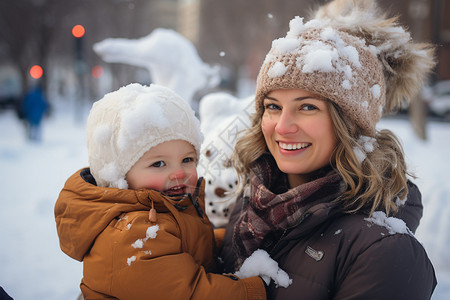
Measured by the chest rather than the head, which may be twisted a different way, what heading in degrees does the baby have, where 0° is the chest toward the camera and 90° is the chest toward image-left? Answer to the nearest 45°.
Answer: approximately 315°

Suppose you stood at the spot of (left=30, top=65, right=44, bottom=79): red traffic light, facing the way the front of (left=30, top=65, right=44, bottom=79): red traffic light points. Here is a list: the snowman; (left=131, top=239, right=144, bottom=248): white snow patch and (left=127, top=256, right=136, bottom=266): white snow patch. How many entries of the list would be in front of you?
3

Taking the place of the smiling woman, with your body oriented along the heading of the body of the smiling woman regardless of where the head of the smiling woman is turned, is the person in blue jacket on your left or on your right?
on your right

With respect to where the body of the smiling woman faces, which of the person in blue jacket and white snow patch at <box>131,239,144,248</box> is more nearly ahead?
the white snow patch

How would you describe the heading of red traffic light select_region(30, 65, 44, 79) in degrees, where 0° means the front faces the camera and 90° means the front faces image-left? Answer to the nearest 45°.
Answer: approximately 0°

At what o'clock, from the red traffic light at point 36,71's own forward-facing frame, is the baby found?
The baby is roughly at 12 o'clock from the red traffic light.

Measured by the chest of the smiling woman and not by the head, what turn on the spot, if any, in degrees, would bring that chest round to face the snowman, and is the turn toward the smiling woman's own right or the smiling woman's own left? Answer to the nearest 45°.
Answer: approximately 90° to the smiling woman's own right

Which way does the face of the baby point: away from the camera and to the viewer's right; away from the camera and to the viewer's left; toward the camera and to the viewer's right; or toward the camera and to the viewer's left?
toward the camera and to the viewer's right

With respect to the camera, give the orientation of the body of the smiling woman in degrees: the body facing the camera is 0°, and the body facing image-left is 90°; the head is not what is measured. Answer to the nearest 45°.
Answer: approximately 45°

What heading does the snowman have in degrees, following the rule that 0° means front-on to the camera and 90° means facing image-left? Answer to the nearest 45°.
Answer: approximately 0°

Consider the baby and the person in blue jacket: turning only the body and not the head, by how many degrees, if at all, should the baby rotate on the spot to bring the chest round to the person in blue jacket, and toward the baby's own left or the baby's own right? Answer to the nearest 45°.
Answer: approximately 135° to the baby's own left

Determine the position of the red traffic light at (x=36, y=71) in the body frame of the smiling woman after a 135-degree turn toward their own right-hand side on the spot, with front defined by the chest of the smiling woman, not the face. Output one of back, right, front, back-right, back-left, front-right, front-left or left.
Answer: front-left
